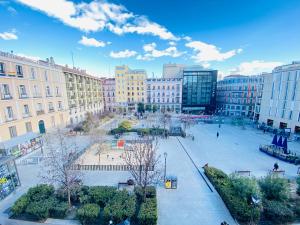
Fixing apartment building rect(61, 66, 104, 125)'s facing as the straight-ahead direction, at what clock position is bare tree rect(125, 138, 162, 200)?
The bare tree is roughly at 1 o'clock from the apartment building.

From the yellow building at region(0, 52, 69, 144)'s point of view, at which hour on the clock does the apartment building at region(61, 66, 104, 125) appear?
The apartment building is roughly at 9 o'clock from the yellow building.

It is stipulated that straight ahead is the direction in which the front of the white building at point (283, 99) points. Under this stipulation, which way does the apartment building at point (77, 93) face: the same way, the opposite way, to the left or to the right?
the opposite way

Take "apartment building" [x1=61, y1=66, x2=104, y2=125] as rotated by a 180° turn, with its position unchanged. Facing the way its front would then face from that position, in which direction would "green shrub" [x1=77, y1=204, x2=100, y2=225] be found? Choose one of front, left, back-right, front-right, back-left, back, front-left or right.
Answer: back-left

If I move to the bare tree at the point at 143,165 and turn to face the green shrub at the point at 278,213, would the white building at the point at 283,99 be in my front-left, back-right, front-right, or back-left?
front-left

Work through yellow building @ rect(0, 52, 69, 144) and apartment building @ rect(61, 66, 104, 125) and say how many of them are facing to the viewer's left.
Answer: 0

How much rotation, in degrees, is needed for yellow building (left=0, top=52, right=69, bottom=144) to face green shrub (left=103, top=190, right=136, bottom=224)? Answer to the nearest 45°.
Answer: approximately 45° to its right

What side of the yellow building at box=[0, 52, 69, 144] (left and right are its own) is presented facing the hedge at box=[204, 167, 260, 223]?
front

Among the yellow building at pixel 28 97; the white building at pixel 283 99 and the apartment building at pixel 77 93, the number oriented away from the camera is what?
0

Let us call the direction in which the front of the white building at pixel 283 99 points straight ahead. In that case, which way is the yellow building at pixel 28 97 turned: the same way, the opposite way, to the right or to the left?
the opposite way

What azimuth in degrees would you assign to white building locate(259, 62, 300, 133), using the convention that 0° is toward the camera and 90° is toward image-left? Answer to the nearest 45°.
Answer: approximately 45°

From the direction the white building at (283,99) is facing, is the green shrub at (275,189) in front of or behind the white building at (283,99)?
in front

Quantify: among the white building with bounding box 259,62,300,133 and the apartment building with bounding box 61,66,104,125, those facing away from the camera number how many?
0

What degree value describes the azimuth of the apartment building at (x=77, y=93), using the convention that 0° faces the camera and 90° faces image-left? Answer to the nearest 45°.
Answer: approximately 315°

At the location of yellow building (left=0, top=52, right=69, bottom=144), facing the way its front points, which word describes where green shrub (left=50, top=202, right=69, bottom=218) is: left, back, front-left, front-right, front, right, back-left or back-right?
front-right

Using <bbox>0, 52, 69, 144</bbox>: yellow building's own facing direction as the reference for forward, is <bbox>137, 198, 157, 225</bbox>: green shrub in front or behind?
in front

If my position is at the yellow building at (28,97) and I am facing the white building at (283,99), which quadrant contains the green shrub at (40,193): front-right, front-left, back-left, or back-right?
front-right

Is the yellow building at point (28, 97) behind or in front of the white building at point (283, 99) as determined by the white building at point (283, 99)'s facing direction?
in front

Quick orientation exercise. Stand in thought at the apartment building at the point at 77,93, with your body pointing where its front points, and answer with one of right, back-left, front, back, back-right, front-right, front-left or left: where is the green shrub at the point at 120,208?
front-right

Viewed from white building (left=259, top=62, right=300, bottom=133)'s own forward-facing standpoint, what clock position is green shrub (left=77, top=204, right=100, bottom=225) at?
The green shrub is roughly at 11 o'clock from the white building.
